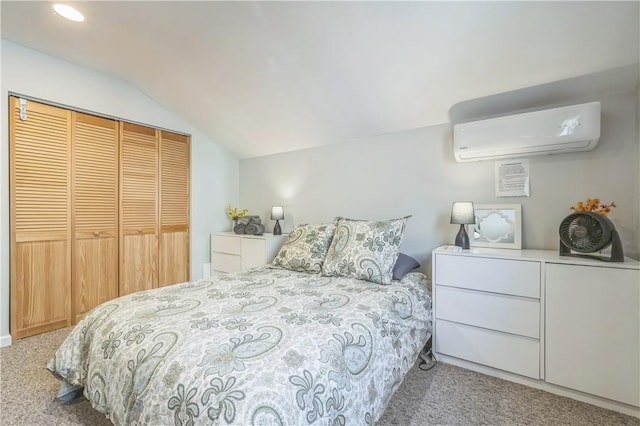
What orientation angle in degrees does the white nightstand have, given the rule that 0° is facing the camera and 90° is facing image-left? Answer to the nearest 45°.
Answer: approximately 45°

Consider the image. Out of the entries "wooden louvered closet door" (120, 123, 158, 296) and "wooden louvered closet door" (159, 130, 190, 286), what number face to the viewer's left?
0

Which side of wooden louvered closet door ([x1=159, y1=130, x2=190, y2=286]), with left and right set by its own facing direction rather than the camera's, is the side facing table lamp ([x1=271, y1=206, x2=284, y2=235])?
front

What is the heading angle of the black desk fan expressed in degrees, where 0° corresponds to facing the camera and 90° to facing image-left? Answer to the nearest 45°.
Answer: approximately 45°

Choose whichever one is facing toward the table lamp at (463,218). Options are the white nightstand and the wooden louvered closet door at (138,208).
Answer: the wooden louvered closet door

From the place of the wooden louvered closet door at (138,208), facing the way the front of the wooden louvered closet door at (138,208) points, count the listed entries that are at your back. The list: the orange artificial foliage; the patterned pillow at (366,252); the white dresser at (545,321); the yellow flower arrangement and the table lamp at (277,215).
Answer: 0

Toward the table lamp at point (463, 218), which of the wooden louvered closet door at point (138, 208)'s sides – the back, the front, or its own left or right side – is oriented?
front

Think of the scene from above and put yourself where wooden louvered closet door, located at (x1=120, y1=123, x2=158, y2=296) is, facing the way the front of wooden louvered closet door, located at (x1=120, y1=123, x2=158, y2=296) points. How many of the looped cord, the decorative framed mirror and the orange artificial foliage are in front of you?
3

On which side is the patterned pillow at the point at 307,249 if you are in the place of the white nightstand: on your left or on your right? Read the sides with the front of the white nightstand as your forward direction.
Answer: on your left

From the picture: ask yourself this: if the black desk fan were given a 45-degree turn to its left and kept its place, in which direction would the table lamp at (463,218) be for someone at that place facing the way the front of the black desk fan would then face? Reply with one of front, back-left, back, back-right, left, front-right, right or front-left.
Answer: right

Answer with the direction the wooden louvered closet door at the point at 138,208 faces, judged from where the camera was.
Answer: facing the viewer and to the right of the viewer

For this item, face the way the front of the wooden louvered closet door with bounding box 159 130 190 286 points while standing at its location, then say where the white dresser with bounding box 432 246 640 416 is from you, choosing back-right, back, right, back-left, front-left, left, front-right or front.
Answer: front

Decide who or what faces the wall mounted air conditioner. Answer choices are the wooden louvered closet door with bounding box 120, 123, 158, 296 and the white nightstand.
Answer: the wooden louvered closet door

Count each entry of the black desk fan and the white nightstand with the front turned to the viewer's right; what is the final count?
0

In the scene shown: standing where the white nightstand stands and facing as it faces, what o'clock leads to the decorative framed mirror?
The decorative framed mirror is roughly at 9 o'clock from the white nightstand.

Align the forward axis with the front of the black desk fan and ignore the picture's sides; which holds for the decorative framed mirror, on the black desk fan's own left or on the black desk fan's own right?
on the black desk fan's own right

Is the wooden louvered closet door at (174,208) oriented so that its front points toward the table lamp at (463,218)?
yes

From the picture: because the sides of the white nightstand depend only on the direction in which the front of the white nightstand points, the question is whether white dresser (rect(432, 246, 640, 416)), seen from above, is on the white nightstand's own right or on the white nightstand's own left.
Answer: on the white nightstand's own left

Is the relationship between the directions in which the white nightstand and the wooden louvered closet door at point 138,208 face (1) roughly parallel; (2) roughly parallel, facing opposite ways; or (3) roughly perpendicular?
roughly perpendicular

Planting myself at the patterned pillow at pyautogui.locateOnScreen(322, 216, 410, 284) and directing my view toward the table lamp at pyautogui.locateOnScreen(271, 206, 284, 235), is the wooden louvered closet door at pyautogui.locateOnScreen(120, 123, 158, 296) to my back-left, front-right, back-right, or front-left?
front-left
